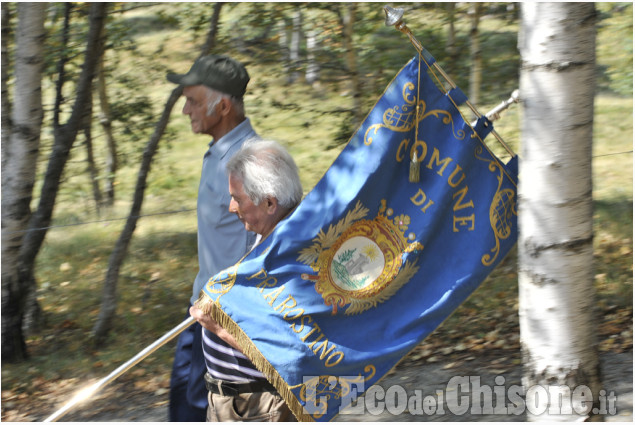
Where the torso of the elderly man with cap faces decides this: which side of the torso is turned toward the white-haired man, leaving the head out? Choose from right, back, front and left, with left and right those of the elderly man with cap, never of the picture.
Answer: left

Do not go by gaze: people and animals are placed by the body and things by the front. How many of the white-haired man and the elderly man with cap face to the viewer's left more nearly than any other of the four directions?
2

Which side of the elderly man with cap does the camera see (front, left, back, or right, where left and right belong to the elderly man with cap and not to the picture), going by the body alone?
left

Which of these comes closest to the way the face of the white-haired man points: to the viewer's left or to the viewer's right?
to the viewer's left

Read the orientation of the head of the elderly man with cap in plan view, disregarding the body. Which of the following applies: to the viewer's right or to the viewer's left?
to the viewer's left

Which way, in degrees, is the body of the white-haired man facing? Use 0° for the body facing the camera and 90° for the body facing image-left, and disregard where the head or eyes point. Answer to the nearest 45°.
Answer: approximately 90°

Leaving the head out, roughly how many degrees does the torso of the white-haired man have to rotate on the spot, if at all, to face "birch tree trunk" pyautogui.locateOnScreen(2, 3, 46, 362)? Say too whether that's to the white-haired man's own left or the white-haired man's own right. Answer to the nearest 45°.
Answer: approximately 45° to the white-haired man's own right

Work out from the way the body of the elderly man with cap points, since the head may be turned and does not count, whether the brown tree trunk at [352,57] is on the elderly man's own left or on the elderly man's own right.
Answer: on the elderly man's own right

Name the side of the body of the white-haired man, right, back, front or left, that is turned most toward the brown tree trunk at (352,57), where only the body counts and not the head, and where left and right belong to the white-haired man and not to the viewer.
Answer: right
